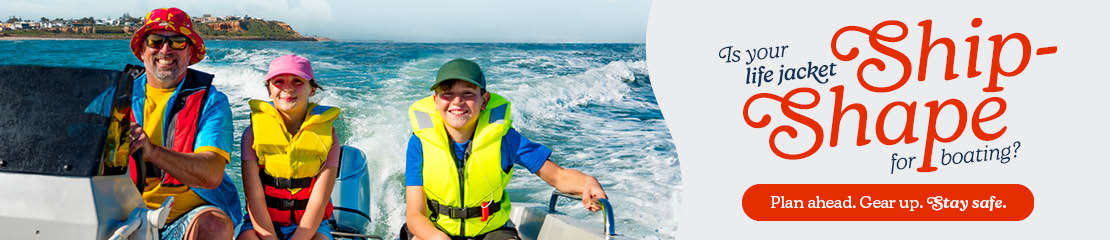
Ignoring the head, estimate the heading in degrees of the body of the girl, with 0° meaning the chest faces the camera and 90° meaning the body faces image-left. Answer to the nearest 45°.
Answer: approximately 0°
